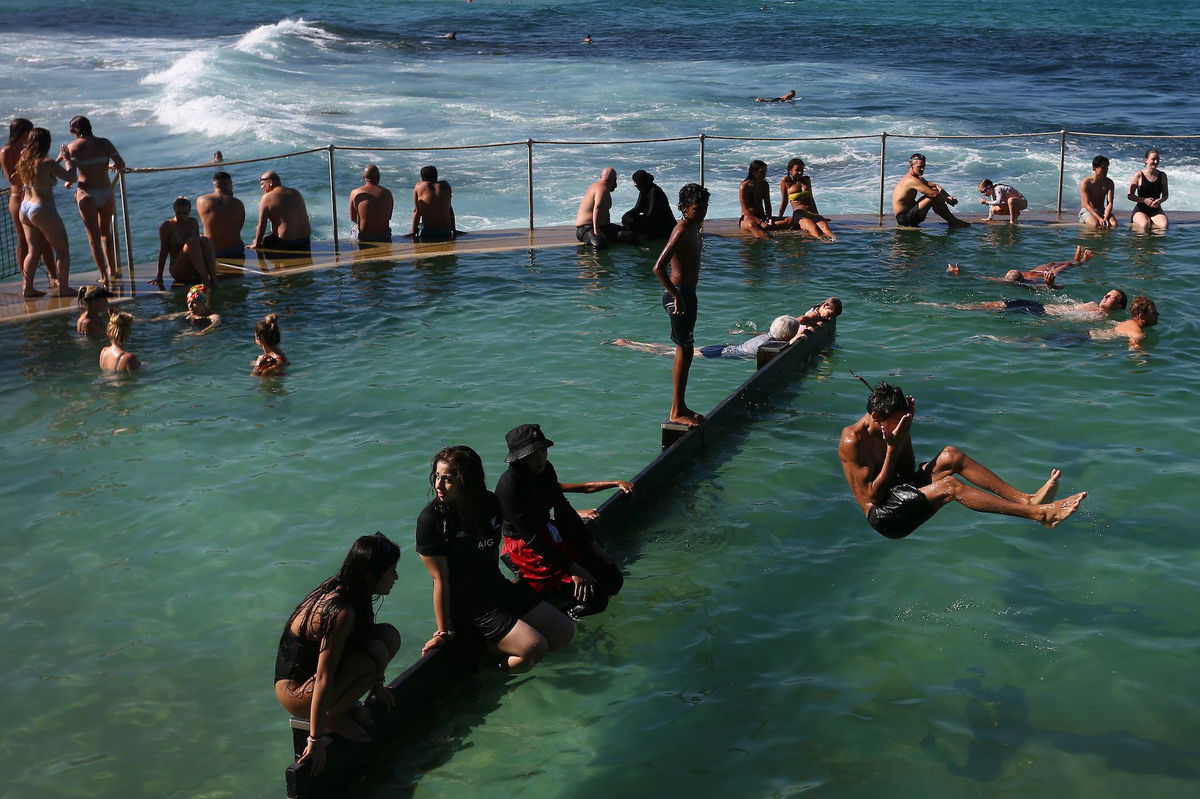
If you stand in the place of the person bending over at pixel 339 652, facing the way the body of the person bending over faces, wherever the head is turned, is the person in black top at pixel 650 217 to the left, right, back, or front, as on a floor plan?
left

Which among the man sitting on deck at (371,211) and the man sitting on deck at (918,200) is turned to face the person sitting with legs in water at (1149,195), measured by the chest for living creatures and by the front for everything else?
the man sitting on deck at (918,200)

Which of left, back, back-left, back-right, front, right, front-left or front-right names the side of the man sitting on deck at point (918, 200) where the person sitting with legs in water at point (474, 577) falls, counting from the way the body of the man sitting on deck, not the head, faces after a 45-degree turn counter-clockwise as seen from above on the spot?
back-right

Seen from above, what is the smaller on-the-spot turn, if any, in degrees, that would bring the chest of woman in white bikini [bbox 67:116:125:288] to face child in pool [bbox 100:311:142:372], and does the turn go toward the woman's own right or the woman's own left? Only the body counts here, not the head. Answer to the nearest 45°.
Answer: approximately 180°

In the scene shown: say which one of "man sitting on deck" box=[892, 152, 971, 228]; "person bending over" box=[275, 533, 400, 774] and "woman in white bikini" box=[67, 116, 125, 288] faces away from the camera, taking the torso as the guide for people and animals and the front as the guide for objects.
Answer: the woman in white bikini

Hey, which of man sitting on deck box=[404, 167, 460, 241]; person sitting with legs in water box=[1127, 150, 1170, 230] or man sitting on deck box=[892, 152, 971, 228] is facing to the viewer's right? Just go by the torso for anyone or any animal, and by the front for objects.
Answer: man sitting on deck box=[892, 152, 971, 228]

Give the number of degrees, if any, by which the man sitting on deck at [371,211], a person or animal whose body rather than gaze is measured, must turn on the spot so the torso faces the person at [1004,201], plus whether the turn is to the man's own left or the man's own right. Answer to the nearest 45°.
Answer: approximately 90° to the man's own right

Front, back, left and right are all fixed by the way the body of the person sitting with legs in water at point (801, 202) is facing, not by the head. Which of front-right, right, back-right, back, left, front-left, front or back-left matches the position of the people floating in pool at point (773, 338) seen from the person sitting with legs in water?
front-right

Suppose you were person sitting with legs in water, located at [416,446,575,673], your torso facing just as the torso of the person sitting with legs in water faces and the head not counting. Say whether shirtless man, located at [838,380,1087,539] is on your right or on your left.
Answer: on your left

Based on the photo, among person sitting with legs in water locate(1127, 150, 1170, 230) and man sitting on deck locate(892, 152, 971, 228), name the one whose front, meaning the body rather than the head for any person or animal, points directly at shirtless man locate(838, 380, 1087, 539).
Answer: the person sitting with legs in water

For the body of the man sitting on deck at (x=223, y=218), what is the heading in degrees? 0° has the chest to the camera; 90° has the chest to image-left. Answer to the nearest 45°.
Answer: approximately 180°

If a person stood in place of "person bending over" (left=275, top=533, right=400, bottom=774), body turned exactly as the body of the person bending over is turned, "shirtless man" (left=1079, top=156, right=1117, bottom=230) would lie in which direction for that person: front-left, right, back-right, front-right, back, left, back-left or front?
front-left

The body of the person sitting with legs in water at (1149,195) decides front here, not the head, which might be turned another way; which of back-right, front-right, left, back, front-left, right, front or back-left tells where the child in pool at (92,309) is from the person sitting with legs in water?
front-right

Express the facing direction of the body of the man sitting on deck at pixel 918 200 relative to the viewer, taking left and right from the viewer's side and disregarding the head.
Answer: facing to the right of the viewer

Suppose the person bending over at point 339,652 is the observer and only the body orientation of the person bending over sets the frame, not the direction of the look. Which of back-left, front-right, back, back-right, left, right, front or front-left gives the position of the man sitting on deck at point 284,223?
left
